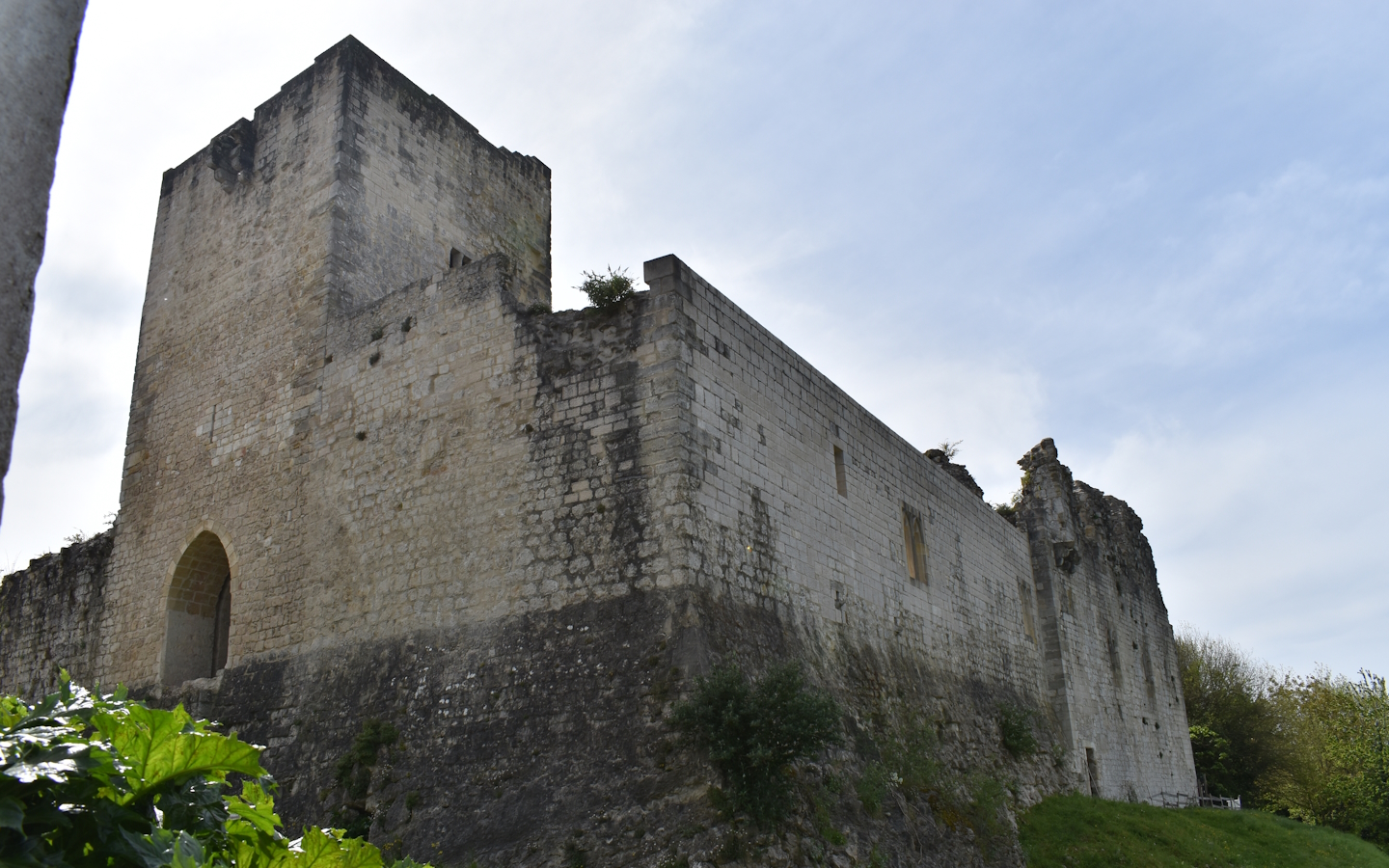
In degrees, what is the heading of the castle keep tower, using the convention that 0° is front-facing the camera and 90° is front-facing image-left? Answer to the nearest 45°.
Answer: approximately 45°

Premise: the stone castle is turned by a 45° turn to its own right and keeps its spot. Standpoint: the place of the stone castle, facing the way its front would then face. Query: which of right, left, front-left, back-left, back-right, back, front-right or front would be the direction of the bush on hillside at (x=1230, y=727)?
back-right

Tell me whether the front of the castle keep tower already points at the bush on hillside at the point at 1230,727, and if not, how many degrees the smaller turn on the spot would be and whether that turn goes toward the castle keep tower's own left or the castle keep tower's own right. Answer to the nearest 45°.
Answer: approximately 180°

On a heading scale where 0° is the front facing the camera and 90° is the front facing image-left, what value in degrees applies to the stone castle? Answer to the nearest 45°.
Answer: approximately 45°

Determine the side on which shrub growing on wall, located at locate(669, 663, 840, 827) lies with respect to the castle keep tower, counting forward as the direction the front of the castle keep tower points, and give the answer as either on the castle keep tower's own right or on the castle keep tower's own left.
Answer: on the castle keep tower's own left

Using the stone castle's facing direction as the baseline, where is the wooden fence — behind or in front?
behind

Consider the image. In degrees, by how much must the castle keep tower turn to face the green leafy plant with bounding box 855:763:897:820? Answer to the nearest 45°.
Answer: approximately 90° to its left
